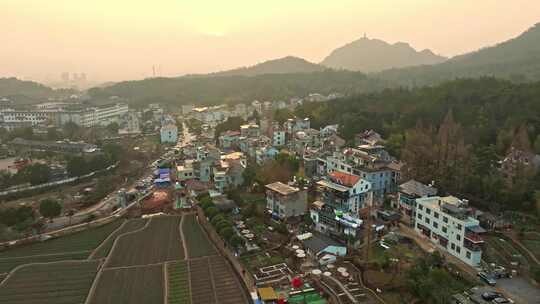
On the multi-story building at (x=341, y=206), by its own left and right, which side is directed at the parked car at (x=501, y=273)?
left

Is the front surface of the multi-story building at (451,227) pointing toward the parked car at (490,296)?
no

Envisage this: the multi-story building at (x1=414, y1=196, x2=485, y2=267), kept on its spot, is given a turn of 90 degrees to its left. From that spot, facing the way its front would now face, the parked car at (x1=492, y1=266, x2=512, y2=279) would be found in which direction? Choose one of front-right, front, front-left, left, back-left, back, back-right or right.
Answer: front

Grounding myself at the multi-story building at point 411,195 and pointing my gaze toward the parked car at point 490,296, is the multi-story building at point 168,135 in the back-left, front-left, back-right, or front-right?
back-right

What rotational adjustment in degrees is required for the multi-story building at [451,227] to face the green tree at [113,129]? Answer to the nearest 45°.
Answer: approximately 90° to its right

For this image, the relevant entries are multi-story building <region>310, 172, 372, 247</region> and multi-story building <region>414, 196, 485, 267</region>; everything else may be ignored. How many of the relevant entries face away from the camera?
0

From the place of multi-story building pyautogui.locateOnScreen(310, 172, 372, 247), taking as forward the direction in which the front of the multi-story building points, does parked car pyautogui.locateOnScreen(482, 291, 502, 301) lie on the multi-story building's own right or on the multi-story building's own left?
on the multi-story building's own left

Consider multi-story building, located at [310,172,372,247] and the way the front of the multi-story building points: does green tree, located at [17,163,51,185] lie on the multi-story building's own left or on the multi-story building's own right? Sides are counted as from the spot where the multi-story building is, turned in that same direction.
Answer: on the multi-story building's own right

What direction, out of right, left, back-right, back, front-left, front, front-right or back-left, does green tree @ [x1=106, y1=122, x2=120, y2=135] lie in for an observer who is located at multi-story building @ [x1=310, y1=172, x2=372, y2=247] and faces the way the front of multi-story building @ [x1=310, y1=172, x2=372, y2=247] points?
right

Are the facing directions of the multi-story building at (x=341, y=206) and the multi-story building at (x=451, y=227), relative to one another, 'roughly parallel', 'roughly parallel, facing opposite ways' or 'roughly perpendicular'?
roughly parallel

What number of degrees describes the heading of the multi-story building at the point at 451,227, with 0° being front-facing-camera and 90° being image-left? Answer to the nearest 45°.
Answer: approximately 45°

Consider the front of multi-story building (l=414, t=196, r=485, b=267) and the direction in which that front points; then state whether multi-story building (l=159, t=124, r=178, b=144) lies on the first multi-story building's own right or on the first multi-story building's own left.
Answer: on the first multi-story building's own right

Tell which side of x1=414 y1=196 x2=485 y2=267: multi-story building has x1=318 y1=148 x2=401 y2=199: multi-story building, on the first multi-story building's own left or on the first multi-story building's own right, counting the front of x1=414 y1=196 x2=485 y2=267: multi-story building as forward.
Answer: on the first multi-story building's own right

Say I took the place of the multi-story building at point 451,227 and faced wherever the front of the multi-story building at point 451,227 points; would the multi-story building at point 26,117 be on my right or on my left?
on my right

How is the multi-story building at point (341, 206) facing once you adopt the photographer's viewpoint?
facing the viewer and to the left of the viewer

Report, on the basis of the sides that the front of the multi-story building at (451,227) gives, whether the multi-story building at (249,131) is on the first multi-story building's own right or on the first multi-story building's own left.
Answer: on the first multi-story building's own right
